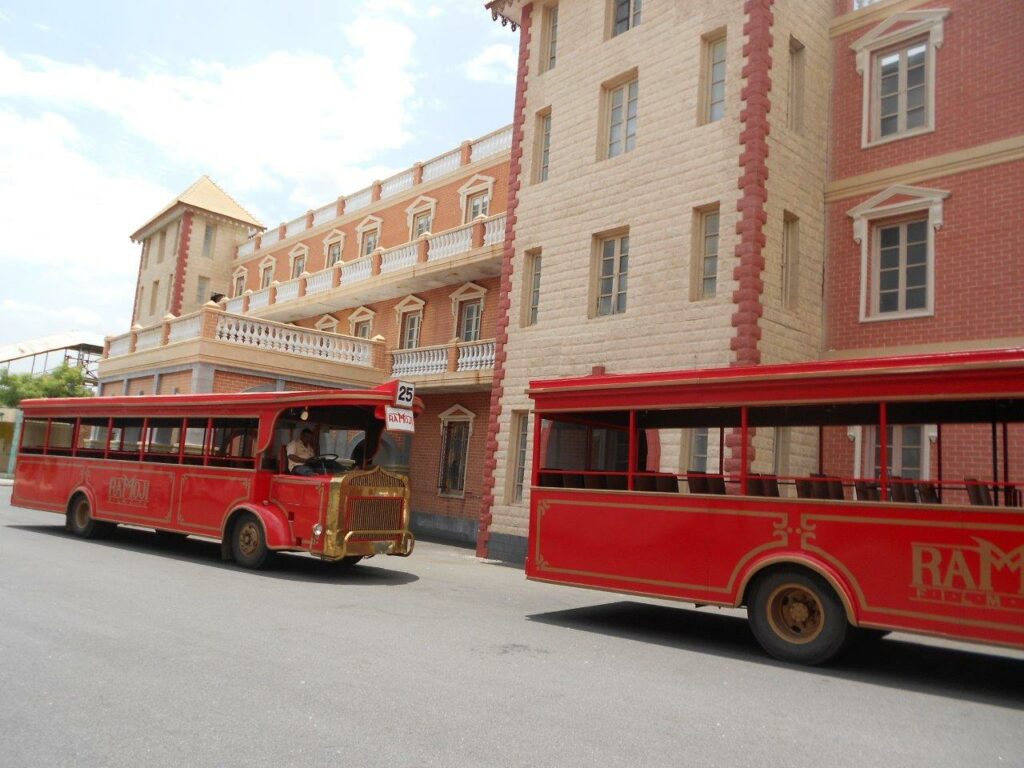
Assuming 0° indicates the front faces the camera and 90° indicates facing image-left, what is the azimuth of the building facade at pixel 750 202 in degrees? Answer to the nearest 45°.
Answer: approximately 45°

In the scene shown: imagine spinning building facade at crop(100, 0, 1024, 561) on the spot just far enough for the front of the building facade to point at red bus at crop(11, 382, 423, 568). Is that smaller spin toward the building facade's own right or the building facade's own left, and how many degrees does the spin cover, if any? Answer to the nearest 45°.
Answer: approximately 45° to the building facade's own right

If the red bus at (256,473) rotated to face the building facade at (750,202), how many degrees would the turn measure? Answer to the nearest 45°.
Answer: approximately 45° to its left

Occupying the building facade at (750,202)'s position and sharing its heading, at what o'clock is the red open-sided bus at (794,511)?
The red open-sided bus is roughly at 11 o'clock from the building facade.

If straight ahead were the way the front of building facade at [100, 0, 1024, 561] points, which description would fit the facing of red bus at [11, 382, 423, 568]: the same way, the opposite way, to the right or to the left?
to the left

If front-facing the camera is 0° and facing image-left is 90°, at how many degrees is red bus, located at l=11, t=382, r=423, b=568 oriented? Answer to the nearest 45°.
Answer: approximately 315°

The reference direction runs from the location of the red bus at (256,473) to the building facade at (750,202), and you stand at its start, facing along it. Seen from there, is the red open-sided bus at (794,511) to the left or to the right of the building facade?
right
